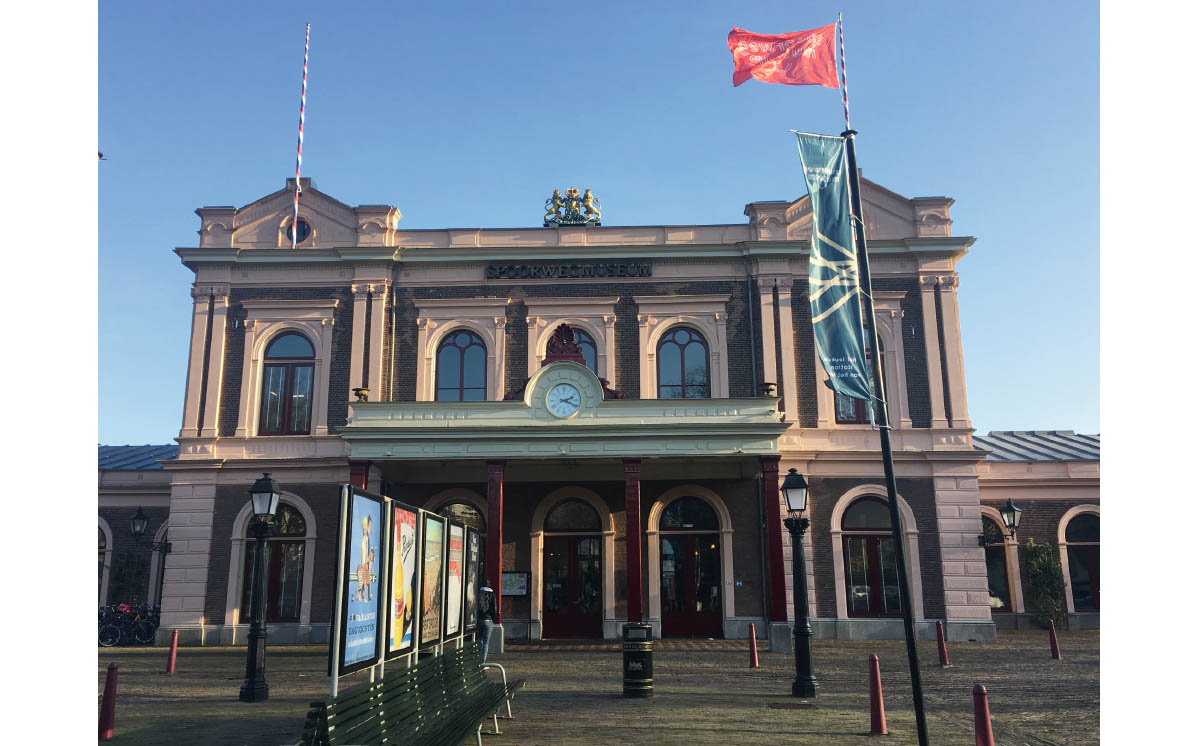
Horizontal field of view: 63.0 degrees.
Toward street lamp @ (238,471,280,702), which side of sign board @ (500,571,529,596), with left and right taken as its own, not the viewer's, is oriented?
front

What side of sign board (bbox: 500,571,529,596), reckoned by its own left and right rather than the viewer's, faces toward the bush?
left

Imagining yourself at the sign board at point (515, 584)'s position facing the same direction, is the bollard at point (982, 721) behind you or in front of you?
in front

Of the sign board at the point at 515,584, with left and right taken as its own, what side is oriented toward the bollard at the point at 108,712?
front

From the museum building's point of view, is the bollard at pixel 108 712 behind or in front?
in front

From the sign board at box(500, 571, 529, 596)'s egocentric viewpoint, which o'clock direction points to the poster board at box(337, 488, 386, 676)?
The poster board is roughly at 12 o'clock from the sign board.

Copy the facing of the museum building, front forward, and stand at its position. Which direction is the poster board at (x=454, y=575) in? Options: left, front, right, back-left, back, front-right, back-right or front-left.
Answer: front

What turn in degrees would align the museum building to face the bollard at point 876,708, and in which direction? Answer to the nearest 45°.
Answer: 0° — it already faces it

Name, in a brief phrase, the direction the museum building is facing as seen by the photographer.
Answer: facing the viewer

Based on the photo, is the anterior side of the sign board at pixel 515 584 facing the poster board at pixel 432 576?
yes

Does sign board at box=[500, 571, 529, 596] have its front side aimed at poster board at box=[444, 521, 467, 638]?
yes

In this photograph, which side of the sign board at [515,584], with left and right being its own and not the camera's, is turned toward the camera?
front
